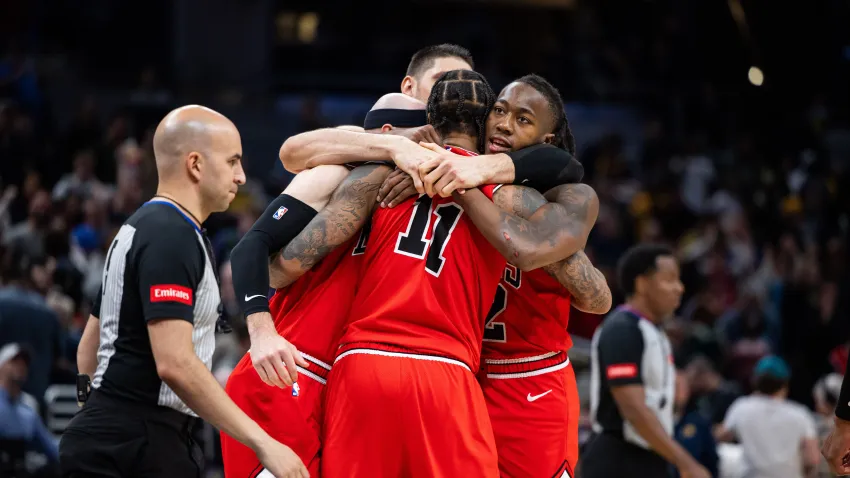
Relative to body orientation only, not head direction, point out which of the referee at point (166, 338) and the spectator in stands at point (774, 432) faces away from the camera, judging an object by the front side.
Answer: the spectator in stands

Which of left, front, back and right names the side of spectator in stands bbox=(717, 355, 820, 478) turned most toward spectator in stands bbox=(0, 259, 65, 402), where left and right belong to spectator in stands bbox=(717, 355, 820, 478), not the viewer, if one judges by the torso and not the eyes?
left

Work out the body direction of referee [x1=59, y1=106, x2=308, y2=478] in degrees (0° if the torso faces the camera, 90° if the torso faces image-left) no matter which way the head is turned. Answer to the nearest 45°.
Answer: approximately 270°

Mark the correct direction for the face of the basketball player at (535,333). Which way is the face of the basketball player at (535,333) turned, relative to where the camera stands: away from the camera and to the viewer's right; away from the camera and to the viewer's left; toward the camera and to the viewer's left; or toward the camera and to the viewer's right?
toward the camera and to the viewer's left

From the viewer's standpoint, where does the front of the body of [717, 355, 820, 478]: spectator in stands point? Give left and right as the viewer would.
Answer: facing away from the viewer

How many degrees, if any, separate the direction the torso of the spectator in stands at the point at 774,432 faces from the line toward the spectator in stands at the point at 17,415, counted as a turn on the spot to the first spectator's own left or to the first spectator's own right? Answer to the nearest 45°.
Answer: approximately 135° to the first spectator's own left

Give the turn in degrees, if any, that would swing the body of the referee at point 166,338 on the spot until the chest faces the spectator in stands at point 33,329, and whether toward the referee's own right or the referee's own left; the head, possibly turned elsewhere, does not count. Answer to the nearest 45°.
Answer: approximately 90° to the referee's own left
